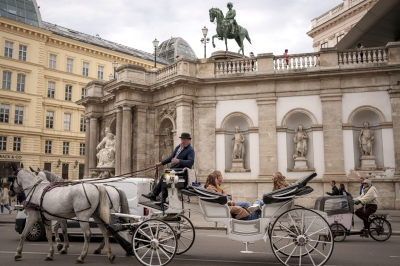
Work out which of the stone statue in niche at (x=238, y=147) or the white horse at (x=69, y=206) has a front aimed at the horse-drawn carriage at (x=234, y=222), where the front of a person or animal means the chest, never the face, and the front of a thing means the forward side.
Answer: the stone statue in niche

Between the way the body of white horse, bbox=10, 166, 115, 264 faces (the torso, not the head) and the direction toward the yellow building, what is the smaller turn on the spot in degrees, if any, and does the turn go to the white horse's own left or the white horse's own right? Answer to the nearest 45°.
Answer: approximately 90° to the white horse's own right

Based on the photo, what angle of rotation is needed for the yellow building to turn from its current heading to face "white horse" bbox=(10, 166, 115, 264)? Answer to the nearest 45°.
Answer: approximately 45° to its right

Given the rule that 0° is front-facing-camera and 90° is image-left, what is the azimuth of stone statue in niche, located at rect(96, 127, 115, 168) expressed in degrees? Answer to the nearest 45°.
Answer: approximately 45°

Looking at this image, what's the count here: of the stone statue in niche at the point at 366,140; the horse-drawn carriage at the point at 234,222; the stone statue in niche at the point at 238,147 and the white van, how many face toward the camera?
2

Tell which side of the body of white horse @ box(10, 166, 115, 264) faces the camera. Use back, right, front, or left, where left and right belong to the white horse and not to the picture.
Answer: left

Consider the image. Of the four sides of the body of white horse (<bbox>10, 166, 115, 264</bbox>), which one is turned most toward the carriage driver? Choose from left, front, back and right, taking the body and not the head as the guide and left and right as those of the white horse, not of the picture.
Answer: back

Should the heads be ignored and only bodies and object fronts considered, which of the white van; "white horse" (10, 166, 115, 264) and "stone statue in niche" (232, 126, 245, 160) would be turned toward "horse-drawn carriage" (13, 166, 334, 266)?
the stone statue in niche

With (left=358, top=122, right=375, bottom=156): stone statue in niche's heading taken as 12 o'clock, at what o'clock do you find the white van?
The white van is roughly at 1 o'clock from the stone statue in niche.

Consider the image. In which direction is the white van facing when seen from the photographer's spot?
facing to the left of the viewer

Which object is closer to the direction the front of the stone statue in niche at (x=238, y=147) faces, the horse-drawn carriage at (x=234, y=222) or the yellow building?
the horse-drawn carriage

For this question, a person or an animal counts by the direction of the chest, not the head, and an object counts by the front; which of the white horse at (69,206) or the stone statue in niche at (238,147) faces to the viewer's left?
the white horse

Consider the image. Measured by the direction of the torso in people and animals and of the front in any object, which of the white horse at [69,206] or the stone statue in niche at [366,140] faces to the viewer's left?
the white horse
